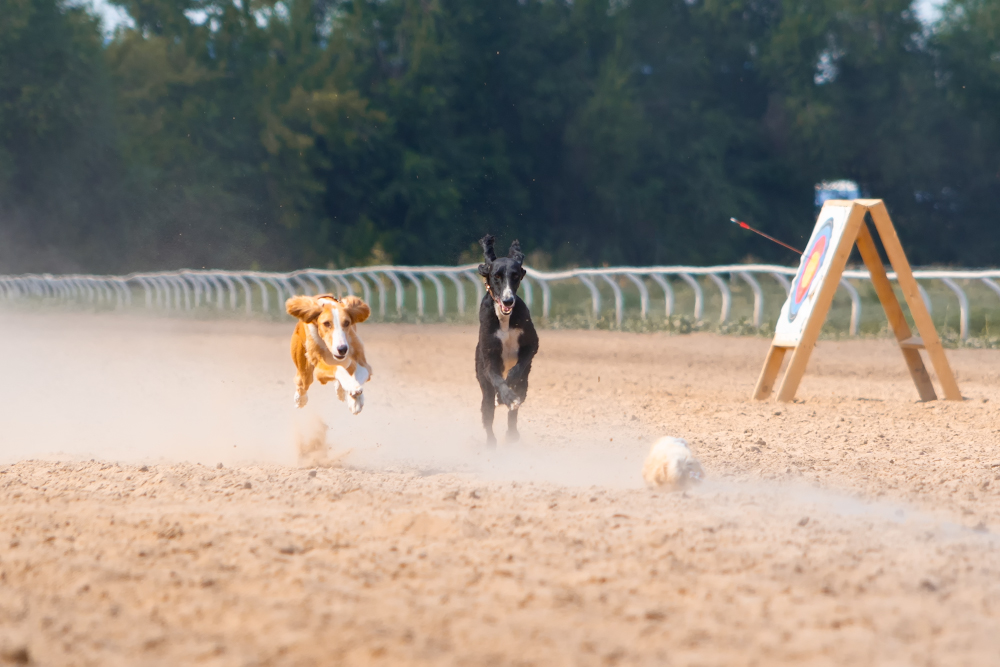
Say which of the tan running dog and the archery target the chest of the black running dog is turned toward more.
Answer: the tan running dog

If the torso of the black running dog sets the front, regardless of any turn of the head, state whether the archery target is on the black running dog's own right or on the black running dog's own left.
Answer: on the black running dog's own left

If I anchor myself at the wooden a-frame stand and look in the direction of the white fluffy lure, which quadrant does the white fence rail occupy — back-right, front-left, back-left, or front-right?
back-right

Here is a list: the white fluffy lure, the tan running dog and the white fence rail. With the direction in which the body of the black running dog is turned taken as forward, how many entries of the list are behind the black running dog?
1

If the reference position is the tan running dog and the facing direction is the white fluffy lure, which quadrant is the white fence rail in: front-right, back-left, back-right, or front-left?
back-left

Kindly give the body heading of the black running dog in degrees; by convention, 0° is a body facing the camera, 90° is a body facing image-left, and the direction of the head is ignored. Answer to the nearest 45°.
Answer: approximately 0°

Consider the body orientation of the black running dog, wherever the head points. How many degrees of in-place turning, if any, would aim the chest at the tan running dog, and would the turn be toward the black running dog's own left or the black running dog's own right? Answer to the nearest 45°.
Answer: approximately 45° to the black running dog's own right

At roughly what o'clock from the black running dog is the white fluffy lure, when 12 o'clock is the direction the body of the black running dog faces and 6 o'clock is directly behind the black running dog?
The white fluffy lure is roughly at 11 o'clock from the black running dog.

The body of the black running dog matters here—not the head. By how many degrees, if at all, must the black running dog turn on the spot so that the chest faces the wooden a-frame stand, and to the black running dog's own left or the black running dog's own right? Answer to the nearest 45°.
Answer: approximately 135° to the black running dog's own left

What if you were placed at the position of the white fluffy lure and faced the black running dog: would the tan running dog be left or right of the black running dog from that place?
left

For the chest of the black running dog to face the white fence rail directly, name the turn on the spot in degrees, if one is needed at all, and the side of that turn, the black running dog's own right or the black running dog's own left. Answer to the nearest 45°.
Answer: approximately 180°
